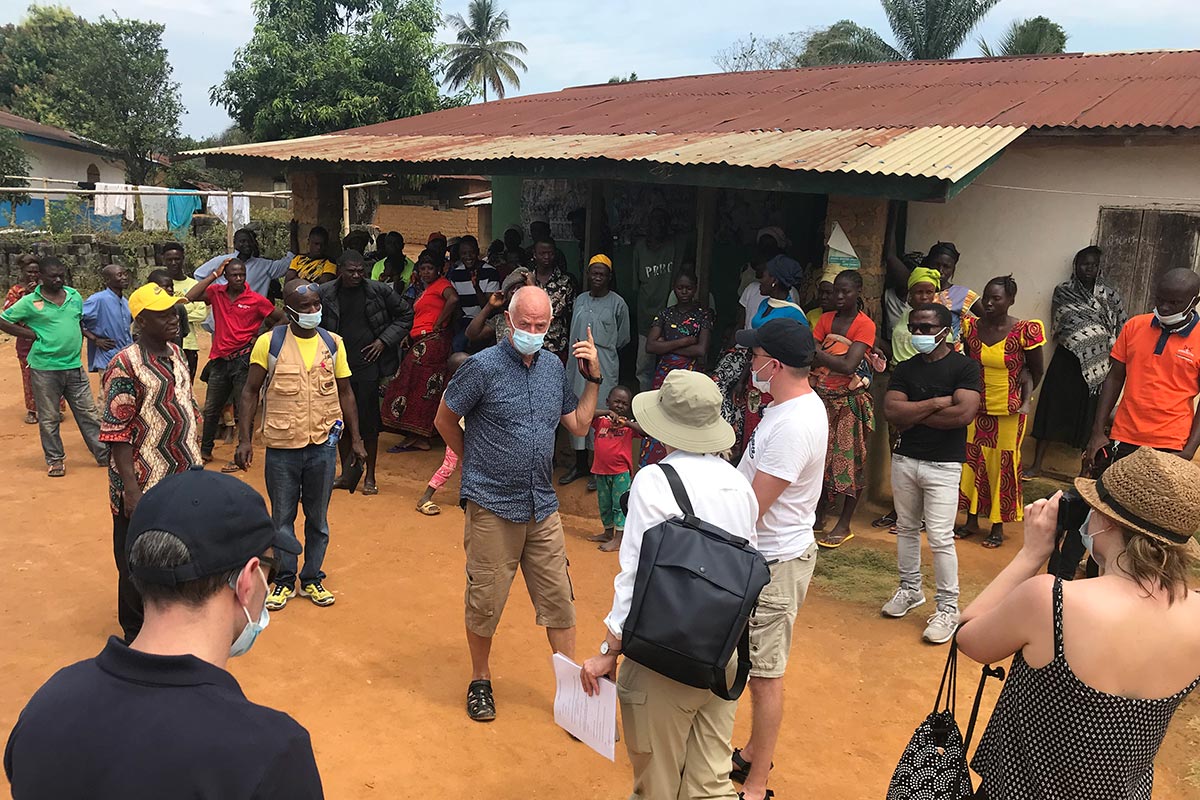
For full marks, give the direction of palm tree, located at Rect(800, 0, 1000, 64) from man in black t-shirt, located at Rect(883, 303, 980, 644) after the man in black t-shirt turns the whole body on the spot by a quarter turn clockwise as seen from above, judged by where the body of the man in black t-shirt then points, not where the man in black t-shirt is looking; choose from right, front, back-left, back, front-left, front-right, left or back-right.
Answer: front-right

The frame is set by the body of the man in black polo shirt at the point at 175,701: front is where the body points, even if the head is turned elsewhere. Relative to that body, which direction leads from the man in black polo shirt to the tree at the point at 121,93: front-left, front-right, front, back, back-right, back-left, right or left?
front-left

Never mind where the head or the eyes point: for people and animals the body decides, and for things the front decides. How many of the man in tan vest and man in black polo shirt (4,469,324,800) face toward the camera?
1

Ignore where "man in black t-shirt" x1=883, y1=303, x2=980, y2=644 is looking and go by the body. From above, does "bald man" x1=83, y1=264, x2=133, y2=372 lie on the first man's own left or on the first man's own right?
on the first man's own right

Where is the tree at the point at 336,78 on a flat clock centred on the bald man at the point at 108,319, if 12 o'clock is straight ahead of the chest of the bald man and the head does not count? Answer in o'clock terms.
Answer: The tree is roughly at 8 o'clock from the bald man.

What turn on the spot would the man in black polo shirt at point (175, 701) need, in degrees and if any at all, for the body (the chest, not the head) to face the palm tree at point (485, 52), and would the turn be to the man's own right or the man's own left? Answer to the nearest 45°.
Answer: approximately 45° to the man's own left

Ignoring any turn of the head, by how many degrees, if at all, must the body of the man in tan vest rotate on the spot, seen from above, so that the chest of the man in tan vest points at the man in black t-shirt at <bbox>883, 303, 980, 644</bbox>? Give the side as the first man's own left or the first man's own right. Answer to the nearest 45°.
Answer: approximately 90° to the first man's own left

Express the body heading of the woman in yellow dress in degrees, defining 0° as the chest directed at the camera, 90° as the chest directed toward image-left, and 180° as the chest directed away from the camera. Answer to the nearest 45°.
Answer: approximately 45°

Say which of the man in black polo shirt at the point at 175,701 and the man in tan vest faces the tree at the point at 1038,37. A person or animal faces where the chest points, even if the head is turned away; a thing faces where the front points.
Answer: the man in black polo shirt

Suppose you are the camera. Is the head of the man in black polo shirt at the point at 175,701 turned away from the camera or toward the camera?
away from the camera

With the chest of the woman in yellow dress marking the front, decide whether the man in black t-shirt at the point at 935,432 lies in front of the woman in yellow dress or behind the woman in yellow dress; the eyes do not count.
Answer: in front

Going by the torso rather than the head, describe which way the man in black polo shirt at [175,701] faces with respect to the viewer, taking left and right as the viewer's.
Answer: facing away from the viewer and to the right of the viewer
